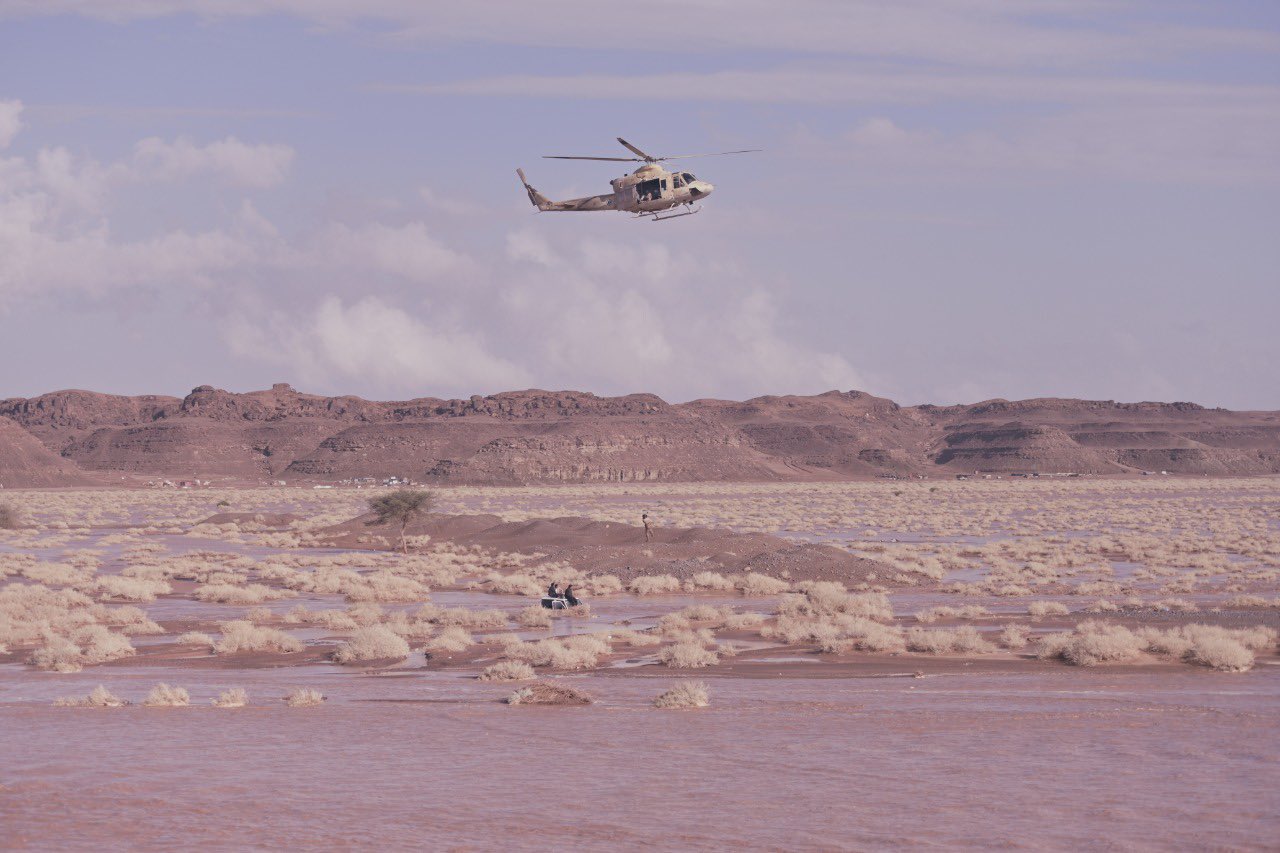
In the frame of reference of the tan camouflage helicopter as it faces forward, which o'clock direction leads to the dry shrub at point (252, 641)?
The dry shrub is roughly at 4 o'clock from the tan camouflage helicopter.

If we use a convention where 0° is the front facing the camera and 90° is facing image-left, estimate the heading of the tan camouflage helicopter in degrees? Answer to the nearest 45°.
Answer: approximately 270°

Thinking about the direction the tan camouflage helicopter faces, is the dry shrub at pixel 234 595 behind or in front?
behind

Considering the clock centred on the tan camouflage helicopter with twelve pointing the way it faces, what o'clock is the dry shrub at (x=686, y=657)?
The dry shrub is roughly at 3 o'clock from the tan camouflage helicopter.

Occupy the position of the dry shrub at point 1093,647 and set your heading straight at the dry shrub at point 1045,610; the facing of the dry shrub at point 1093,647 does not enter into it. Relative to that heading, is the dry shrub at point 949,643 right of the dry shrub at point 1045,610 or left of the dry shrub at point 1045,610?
left

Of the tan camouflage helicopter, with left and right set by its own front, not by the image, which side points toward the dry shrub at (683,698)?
right
